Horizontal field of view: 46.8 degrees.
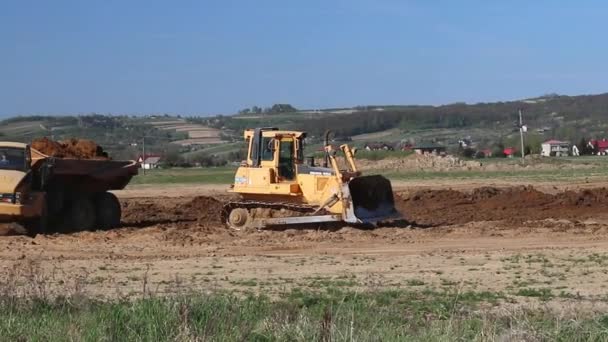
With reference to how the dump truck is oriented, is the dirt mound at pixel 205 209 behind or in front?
behind

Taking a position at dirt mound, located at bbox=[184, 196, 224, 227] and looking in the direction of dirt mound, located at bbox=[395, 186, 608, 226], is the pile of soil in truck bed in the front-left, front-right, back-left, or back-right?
back-right

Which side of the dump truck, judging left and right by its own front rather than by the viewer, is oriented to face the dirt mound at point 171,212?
back

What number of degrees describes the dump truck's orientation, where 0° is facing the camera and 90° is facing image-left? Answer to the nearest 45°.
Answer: approximately 45°
